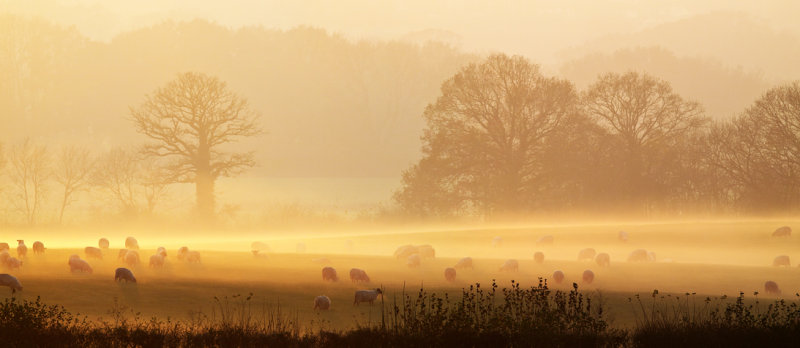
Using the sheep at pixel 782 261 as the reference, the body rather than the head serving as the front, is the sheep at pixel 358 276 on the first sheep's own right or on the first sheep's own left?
on the first sheep's own left

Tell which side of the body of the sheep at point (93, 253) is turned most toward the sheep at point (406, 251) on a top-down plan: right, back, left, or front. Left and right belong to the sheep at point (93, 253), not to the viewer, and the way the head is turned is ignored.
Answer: back

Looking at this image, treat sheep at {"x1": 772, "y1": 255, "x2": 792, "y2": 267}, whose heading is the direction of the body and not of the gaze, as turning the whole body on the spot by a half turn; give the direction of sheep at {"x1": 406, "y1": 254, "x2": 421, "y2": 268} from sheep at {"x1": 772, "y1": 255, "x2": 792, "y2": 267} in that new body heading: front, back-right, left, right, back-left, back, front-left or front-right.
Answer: back-right

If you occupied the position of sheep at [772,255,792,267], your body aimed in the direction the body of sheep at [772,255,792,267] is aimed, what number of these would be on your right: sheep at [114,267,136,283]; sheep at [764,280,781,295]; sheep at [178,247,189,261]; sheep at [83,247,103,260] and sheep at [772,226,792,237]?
1

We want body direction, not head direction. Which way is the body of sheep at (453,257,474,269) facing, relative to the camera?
to the viewer's left

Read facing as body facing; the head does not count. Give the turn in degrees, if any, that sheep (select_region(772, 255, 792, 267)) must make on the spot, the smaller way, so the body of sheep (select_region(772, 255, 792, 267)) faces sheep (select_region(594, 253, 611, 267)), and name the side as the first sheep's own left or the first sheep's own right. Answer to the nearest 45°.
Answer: approximately 45° to the first sheep's own left

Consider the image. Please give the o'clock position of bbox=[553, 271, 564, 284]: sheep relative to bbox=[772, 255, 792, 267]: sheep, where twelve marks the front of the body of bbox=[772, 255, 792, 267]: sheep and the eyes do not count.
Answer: bbox=[553, 271, 564, 284]: sheep is roughly at 10 o'clock from bbox=[772, 255, 792, 267]: sheep.

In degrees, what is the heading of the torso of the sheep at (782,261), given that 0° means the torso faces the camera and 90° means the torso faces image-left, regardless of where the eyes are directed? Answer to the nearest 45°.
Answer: approximately 90°

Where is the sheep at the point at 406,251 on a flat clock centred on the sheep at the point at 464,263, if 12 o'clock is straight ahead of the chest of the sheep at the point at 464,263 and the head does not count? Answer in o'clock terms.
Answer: the sheep at the point at 406,251 is roughly at 2 o'clock from the sheep at the point at 464,263.

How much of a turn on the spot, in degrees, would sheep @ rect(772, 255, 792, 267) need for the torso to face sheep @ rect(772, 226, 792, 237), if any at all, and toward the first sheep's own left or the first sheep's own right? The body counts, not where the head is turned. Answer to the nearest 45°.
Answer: approximately 90° to the first sheep's own right
